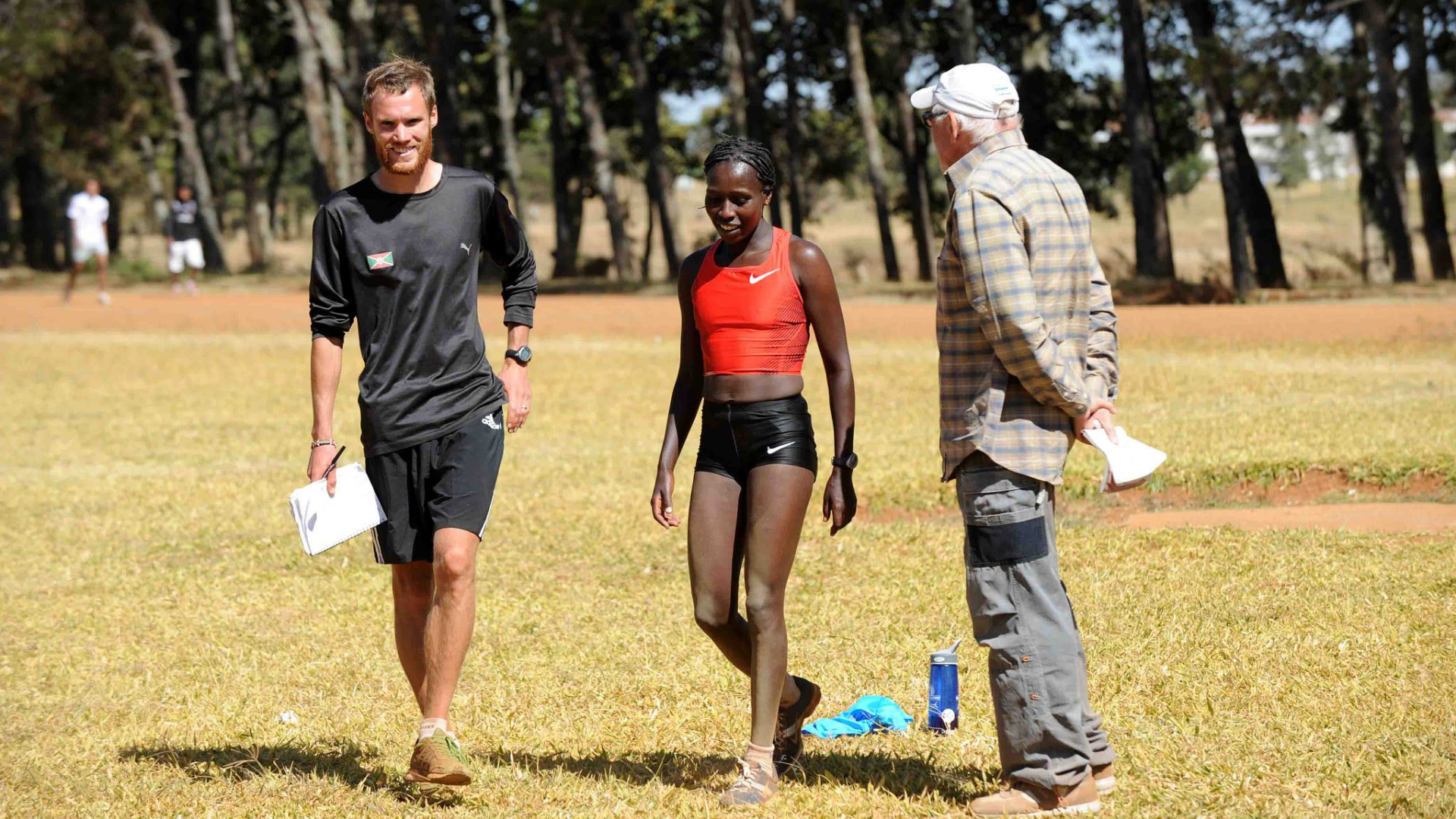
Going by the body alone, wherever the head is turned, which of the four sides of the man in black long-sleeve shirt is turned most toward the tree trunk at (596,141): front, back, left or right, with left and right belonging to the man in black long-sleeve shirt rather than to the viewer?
back

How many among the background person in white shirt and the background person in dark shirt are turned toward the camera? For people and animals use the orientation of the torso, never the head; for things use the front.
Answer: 2

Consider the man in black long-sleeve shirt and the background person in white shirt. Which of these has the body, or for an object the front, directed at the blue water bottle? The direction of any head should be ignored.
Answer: the background person in white shirt

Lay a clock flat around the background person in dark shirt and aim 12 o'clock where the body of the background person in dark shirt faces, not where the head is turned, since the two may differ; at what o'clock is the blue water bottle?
The blue water bottle is roughly at 12 o'clock from the background person in dark shirt.

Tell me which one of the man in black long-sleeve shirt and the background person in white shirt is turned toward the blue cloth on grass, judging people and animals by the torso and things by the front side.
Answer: the background person in white shirt

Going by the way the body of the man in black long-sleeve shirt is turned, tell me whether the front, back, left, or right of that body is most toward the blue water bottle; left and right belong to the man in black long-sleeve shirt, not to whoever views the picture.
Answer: left

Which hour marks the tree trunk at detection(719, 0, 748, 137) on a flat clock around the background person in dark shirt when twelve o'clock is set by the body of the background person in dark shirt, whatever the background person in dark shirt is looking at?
The tree trunk is roughly at 9 o'clock from the background person in dark shirt.

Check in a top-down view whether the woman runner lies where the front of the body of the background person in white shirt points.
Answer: yes

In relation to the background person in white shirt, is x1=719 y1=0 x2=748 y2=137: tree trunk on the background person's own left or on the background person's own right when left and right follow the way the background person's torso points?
on the background person's own left

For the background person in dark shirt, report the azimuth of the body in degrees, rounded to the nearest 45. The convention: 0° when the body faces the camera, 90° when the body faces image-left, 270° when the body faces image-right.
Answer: approximately 0°
